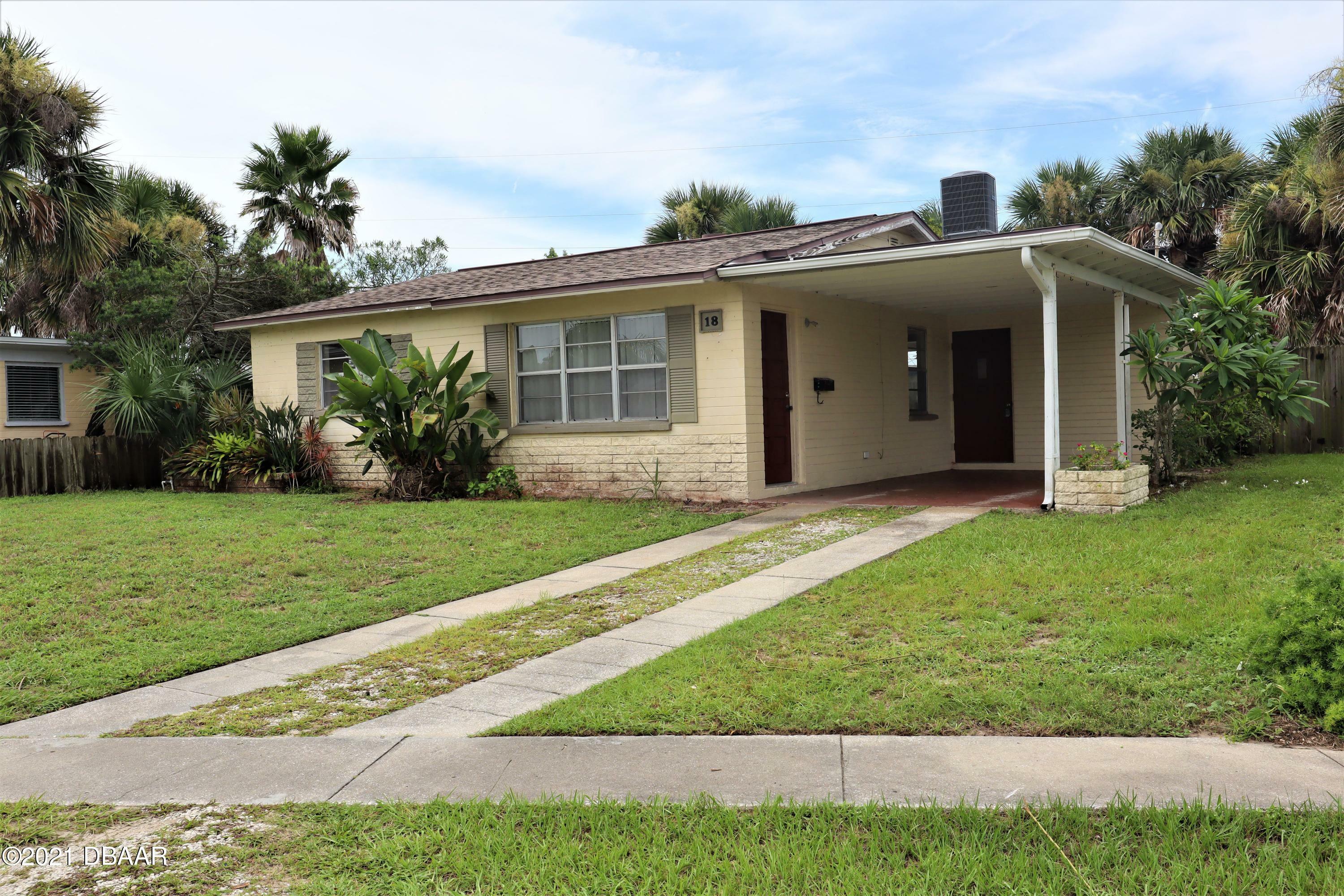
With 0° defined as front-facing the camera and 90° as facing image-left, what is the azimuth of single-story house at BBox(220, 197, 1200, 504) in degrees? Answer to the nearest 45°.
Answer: approximately 45°

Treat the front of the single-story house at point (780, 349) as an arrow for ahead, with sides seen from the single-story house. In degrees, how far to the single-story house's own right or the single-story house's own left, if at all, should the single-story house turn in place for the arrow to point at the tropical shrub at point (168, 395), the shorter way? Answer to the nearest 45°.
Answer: approximately 45° to the single-story house's own right

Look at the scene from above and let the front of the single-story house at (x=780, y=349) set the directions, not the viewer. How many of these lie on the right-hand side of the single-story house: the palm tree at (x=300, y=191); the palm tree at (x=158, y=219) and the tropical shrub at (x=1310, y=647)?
2

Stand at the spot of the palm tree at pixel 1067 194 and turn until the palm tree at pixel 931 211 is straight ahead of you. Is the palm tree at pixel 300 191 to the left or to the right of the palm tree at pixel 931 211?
left

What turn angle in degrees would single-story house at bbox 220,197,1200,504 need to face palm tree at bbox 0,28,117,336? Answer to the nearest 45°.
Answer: approximately 45° to its right

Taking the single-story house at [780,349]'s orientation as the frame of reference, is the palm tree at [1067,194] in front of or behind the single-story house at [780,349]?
behind

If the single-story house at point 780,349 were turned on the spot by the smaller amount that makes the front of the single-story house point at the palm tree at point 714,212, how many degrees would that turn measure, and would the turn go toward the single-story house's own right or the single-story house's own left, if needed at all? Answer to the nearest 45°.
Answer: approximately 135° to the single-story house's own right

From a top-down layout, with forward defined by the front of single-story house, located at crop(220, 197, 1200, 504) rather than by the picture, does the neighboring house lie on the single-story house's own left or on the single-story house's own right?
on the single-story house's own right

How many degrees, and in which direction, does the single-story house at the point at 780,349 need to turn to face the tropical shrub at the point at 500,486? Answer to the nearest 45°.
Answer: approximately 45° to its right

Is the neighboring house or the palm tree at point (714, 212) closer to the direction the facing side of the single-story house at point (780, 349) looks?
the neighboring house

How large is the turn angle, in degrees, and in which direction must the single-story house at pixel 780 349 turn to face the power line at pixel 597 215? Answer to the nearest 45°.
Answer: approximately 135° to its right

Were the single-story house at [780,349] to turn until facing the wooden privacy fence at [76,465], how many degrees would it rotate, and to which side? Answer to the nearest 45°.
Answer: approximately 45° to its right

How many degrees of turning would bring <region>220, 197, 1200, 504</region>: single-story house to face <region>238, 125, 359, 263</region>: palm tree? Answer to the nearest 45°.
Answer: approximately 90° to its right
